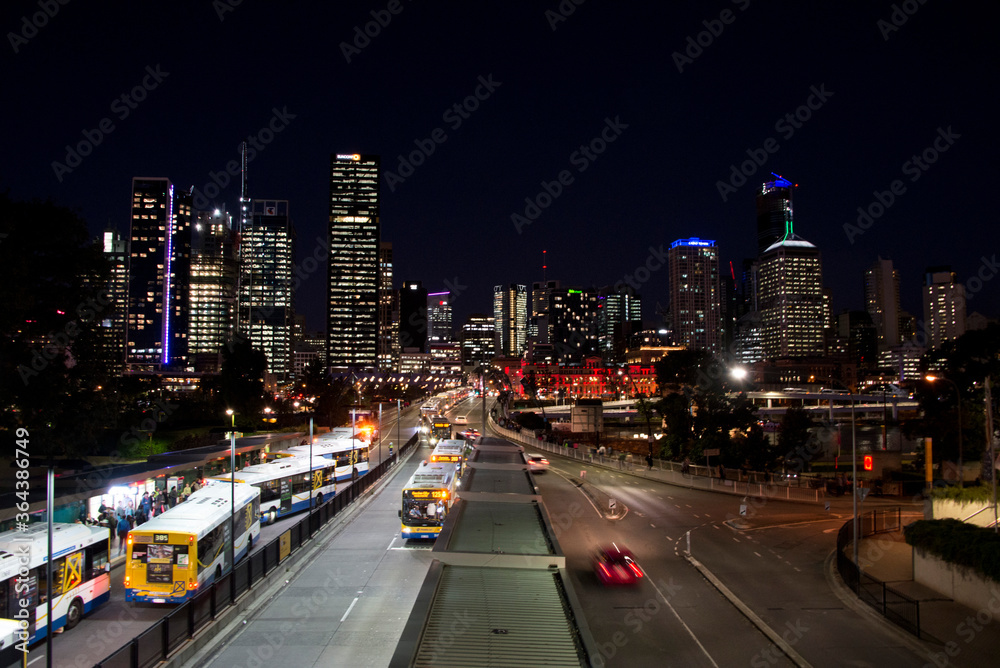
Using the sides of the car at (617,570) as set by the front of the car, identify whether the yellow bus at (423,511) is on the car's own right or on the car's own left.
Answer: on the car's own left

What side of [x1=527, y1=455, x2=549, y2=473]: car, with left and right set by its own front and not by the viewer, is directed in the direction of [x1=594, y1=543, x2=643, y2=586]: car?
back

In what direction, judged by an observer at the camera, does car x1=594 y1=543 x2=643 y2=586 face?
facing away from the viewer

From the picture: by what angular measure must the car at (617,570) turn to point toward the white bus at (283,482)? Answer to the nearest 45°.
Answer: approximately 45° to its left

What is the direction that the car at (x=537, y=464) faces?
away from the camera

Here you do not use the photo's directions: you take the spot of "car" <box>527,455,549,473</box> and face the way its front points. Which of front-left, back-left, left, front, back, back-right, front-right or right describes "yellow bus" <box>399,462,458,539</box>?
back

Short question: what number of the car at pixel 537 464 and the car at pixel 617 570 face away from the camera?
2

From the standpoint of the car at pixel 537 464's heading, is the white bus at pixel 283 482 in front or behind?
behind
